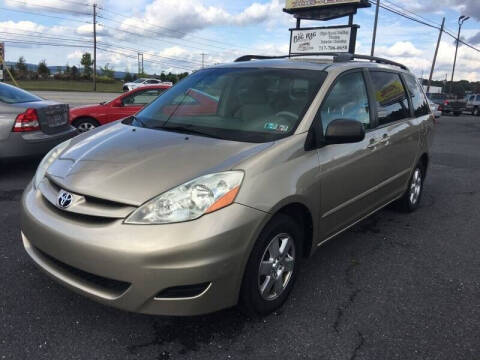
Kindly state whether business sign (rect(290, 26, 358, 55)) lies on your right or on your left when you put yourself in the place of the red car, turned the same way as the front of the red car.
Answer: on your right

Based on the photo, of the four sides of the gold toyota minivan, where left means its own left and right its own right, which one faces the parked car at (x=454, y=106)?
back

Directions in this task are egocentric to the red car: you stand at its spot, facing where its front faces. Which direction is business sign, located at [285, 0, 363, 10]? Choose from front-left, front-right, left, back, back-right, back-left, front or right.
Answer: back-right

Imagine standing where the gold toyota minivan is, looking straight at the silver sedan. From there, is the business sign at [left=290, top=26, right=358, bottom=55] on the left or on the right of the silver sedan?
right

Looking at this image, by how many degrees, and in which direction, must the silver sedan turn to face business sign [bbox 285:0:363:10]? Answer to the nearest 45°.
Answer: approximately 90° to its right

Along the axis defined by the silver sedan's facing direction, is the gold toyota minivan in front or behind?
behind

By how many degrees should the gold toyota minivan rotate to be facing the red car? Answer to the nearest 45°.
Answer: approximately 135° to its right

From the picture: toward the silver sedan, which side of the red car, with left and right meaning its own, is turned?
left

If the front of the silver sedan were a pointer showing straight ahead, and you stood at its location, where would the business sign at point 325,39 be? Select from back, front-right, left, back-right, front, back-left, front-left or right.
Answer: right

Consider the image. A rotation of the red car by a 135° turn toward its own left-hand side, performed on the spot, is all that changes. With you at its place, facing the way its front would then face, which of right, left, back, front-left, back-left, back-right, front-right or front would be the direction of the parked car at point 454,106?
left

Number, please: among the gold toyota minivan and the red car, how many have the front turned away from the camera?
0

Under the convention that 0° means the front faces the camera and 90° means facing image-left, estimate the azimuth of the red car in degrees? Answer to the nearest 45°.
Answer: approximately 90°

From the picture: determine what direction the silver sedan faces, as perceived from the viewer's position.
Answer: facing away from the viewer and to the left of the viewer
